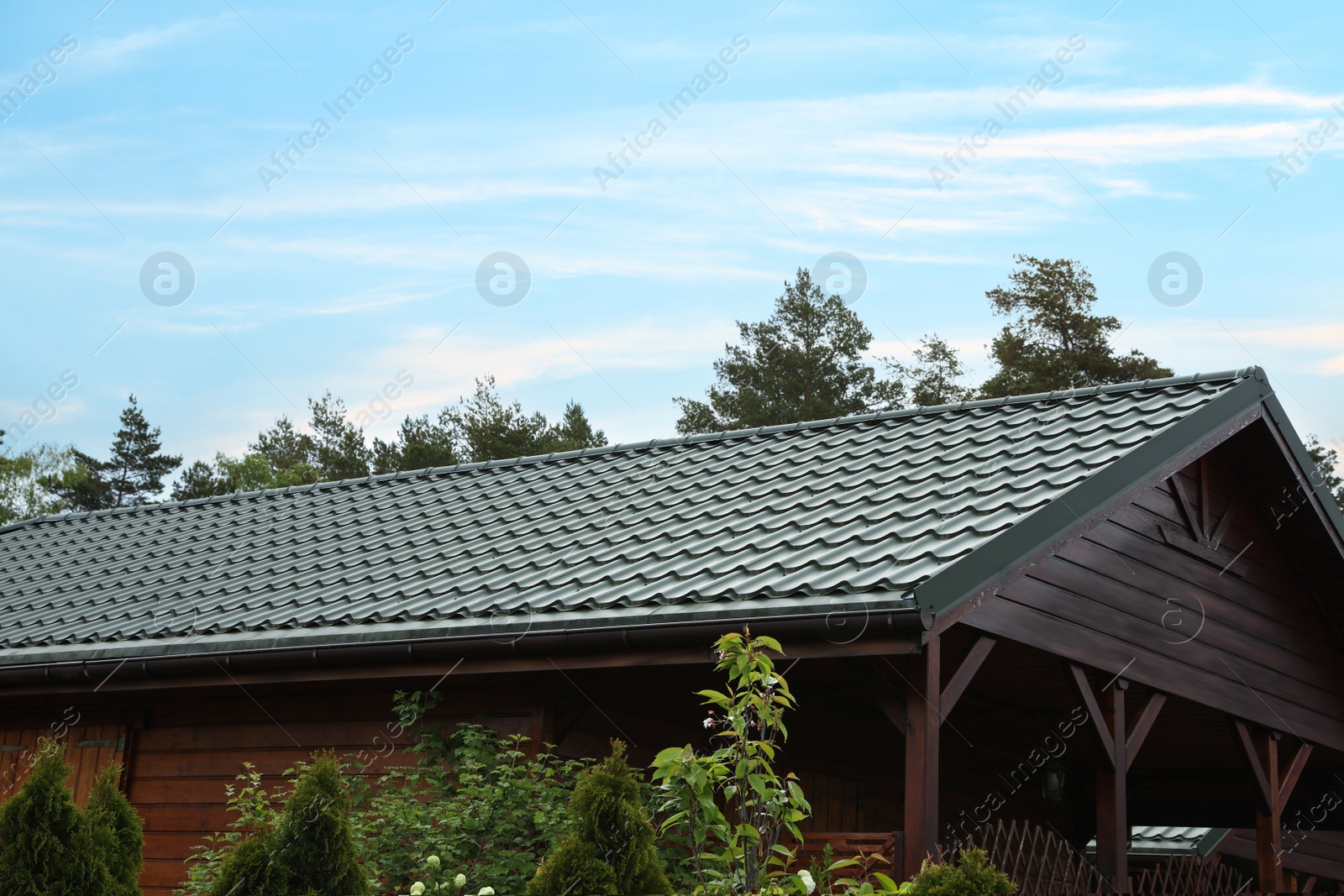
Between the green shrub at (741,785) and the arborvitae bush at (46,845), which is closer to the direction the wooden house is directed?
the green shrub

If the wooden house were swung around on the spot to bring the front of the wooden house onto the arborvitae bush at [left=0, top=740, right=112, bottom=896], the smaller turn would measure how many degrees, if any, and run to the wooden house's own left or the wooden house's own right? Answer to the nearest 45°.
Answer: approximately 90° to the wooden house's own right

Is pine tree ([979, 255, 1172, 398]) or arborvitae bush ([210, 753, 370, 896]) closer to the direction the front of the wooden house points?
the arborvitae bush

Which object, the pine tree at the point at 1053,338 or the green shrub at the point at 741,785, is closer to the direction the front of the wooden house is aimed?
the green shrub

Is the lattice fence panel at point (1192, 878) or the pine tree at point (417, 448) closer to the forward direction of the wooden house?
the lattice fence panel

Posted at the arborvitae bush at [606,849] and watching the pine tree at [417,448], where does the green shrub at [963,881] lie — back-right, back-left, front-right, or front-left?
back-right

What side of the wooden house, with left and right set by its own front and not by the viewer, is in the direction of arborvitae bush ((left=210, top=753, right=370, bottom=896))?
right

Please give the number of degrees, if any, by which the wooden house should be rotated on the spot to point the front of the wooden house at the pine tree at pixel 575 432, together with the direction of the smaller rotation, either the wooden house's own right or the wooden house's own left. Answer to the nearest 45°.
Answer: approximately 135° to the wooden house's own left

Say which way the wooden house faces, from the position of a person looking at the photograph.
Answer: facing the viewer and to the right of the viewer

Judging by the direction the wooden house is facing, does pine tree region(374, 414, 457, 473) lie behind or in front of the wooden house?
behind

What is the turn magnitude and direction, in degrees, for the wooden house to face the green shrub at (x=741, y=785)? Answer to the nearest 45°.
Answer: approximately 45° to its right

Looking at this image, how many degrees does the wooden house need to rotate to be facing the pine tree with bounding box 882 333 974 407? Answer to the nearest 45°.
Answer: approximately 135° to its left

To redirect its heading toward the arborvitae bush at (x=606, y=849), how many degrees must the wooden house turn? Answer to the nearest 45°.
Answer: approximately 45° to its right

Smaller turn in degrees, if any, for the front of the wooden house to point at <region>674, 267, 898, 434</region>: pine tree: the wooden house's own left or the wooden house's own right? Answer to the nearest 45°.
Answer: approximately 135° to the wooden house's own left

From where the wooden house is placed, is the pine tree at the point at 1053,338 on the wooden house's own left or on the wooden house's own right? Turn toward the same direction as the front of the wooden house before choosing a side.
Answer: on the wooden house's own left

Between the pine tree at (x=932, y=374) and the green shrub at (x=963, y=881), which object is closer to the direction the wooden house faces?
the green shrub
